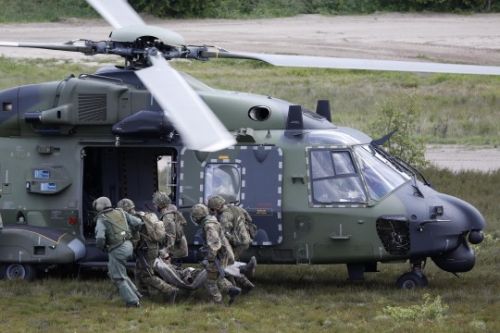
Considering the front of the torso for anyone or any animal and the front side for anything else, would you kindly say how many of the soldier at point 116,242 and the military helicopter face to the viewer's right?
1

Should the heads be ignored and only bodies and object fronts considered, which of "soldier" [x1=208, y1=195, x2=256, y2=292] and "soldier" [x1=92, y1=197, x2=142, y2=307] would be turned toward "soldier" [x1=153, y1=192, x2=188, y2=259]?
"soldier" [x1=208, y1=195, x2=256, y2=292]

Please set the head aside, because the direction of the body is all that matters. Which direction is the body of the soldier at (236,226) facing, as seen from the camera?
to the viewer's left

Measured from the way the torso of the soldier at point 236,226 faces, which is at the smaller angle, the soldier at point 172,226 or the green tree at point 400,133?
the soldier

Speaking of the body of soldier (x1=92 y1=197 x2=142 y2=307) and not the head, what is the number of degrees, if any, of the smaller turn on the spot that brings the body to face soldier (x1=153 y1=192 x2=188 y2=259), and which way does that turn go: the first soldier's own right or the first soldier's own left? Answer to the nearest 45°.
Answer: approximately 90° to the first soldier's own right

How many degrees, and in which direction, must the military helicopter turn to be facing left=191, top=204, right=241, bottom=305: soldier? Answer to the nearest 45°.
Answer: approximately 90° to its right

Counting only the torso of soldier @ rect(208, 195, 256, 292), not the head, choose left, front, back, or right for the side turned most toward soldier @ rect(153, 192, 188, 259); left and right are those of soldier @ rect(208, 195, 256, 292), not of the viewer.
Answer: front

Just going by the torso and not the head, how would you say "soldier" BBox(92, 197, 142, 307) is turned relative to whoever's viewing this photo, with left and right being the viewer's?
facing away from the viewer and to the left of the viewer

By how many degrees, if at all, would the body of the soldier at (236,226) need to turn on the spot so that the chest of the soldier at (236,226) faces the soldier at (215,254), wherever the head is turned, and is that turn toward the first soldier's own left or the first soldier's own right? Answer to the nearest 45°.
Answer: approximately 45° to the first soldier's own left

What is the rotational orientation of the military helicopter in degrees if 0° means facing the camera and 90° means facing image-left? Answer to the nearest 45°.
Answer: approximately 270°

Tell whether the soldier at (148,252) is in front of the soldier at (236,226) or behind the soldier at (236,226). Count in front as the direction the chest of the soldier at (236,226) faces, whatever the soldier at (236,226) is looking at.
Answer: in front

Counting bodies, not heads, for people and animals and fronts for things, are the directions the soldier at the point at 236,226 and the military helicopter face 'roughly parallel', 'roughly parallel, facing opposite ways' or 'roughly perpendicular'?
roughly parallel, facing opposite ways
